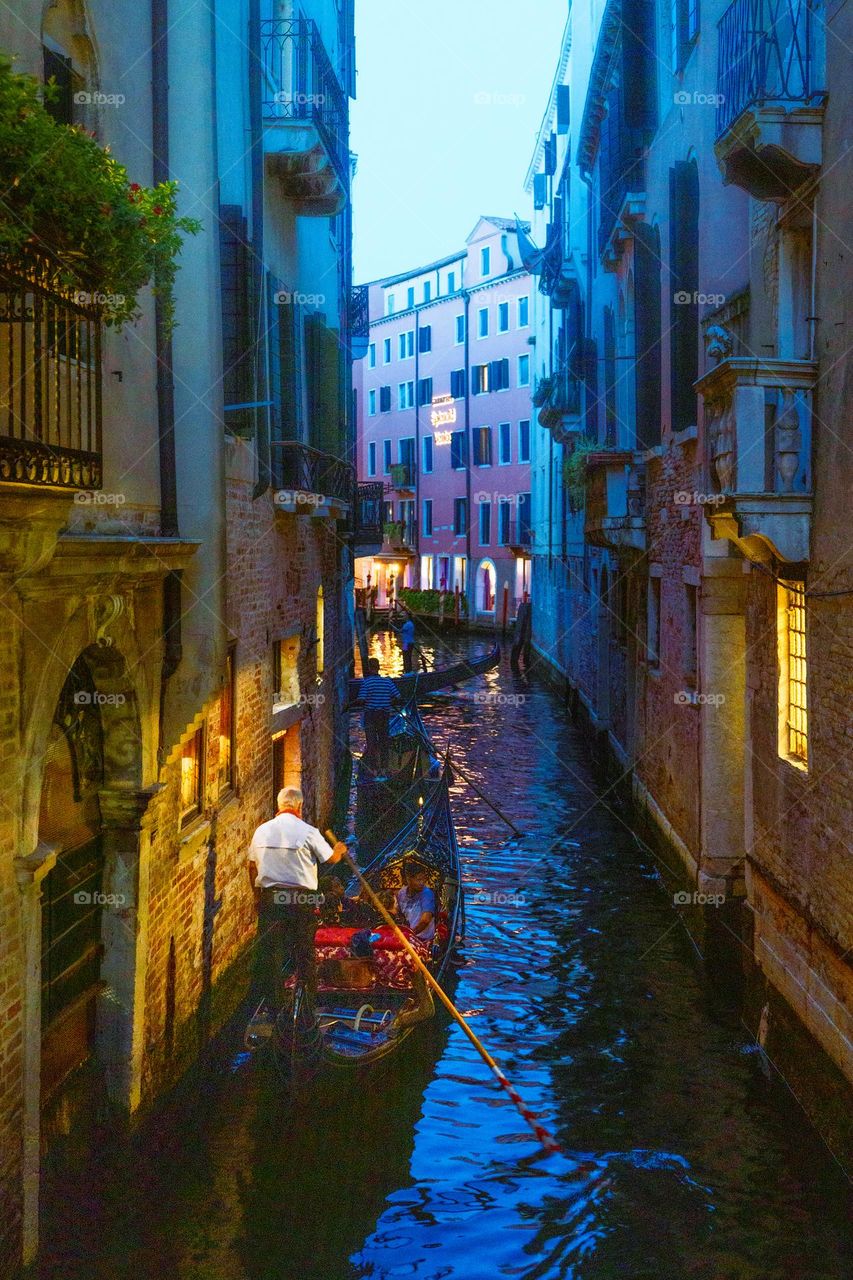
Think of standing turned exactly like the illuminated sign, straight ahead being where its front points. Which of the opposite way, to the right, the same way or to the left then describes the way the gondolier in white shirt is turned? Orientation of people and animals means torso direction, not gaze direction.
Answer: the opposite way

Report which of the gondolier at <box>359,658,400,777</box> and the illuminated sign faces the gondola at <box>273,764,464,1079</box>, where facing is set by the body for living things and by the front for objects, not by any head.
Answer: the illuminated sign

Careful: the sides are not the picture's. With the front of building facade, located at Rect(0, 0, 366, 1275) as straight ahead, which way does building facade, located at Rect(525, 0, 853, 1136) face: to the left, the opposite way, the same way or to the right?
the opposite way

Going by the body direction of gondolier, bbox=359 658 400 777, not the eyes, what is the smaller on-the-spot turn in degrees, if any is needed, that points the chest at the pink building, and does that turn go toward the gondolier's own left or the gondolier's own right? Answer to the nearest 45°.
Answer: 0° — they already face it

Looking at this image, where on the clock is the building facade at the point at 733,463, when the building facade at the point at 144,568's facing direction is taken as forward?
the building facade at the point at 733,463 is roughly at 11 o'clock from the building facade at the point at 144,568.

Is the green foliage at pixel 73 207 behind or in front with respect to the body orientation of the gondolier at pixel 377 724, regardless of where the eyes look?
behind

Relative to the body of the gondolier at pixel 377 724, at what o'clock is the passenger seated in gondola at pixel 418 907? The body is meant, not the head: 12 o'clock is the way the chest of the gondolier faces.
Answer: The passenger seated in gondola is roughly at 6 o'clock from the gondolier.

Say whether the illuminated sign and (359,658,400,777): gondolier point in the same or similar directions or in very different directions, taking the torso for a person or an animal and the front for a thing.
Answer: very different directions

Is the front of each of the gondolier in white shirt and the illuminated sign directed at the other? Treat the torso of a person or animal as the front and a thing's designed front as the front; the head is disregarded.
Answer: yes

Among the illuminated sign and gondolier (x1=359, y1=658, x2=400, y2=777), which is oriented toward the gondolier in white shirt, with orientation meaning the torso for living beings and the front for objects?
the illuminated sign

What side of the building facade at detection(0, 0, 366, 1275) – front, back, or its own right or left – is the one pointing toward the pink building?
left

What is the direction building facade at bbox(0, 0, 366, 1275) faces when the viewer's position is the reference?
facing to the right of the viewer

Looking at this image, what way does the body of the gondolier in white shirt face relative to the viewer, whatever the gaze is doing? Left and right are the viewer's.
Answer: facing away from the viewer
